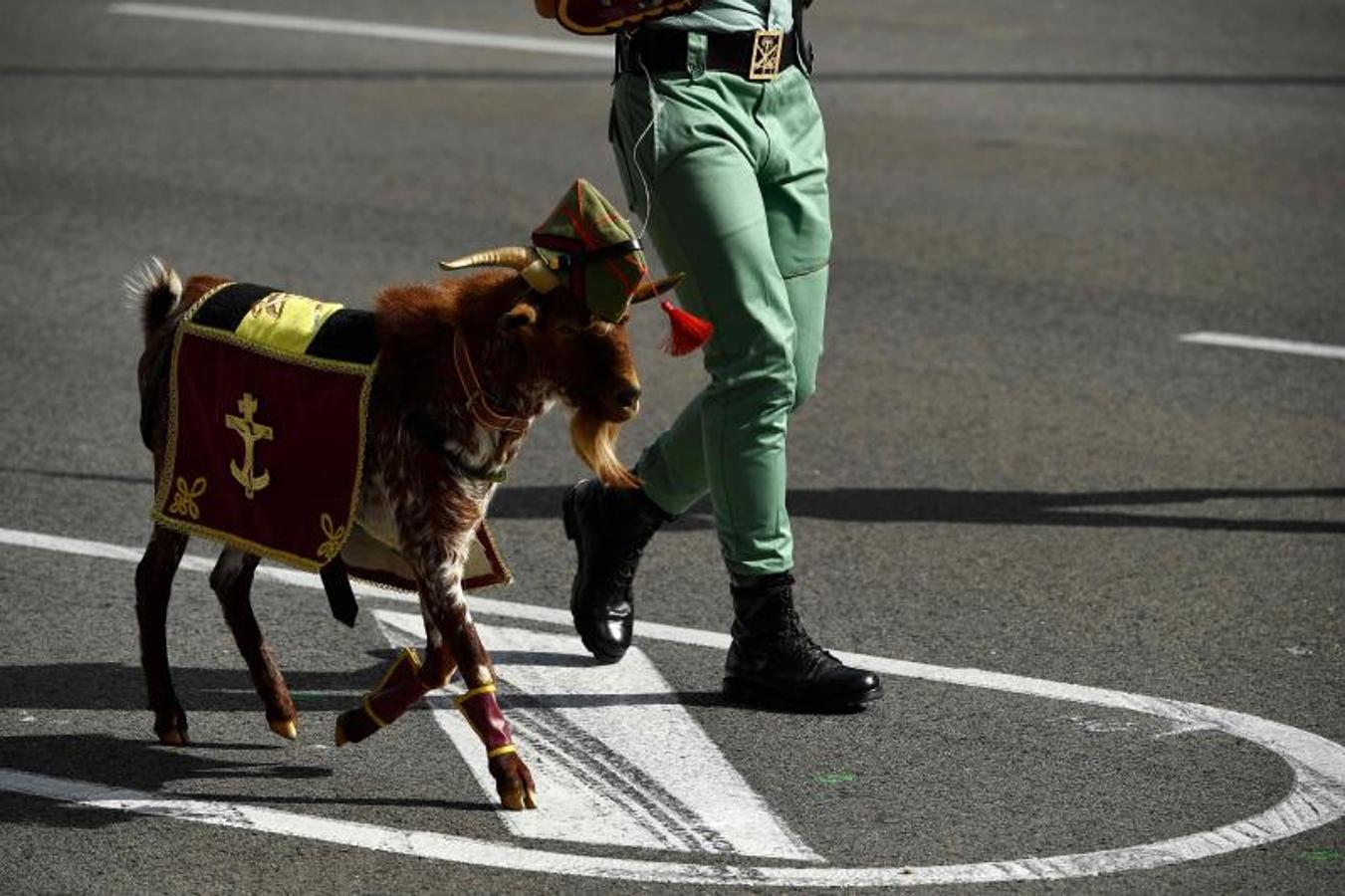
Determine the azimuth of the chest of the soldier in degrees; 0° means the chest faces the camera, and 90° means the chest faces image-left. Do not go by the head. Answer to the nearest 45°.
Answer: approximately 315°

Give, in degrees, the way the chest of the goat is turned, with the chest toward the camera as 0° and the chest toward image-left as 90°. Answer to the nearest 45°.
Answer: approximately 315°

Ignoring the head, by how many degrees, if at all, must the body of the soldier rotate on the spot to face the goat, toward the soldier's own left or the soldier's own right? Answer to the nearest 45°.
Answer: approximately 90° to the soldier's own right
